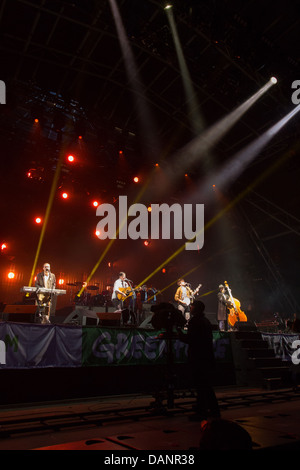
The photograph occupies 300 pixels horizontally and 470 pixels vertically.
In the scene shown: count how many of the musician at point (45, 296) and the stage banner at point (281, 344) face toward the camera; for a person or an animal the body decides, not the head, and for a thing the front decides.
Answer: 2

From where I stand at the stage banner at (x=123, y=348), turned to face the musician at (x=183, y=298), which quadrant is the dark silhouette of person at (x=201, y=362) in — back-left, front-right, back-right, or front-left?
back-right

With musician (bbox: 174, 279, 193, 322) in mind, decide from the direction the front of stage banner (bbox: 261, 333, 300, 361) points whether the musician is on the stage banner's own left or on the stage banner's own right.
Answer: on the stage banner's own right

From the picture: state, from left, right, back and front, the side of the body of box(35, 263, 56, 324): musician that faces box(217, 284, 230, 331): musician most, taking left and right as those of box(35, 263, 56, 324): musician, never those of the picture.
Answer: left

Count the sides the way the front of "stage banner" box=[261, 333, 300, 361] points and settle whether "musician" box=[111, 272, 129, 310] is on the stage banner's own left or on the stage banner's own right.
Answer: on the stage banner's own right

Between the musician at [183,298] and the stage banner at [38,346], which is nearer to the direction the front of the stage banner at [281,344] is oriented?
the stage banner

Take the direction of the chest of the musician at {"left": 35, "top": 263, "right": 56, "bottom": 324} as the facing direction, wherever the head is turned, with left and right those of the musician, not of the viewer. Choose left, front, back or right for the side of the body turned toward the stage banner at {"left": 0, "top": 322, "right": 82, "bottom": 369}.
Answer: front

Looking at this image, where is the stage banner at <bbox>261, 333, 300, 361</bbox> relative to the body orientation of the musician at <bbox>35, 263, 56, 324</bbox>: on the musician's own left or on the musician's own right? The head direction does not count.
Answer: on the musician's own left
